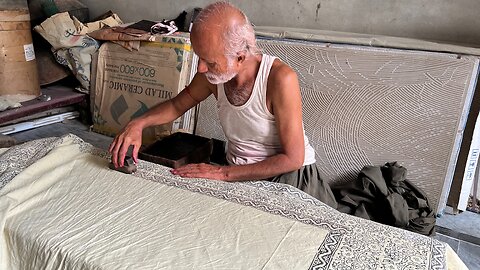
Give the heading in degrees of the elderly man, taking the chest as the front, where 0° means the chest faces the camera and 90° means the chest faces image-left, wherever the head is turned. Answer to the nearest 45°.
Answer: approximately 45°

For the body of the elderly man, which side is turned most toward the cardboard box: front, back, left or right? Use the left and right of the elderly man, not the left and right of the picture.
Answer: right

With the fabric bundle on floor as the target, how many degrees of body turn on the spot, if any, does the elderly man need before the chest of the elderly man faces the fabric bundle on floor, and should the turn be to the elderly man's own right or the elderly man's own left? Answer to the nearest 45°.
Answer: approximately 135° to the elderly man's own left

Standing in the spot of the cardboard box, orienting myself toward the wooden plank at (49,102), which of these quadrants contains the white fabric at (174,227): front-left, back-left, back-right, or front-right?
back-left

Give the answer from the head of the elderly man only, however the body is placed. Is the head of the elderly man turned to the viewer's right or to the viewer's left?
to the viewer's left

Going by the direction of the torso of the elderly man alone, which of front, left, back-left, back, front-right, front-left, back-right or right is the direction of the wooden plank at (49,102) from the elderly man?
right

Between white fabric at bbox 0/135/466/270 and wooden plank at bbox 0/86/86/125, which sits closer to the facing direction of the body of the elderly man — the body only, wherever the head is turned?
the white fabric

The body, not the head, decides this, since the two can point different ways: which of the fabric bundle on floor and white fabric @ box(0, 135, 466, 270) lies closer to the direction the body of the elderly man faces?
the white fabric
